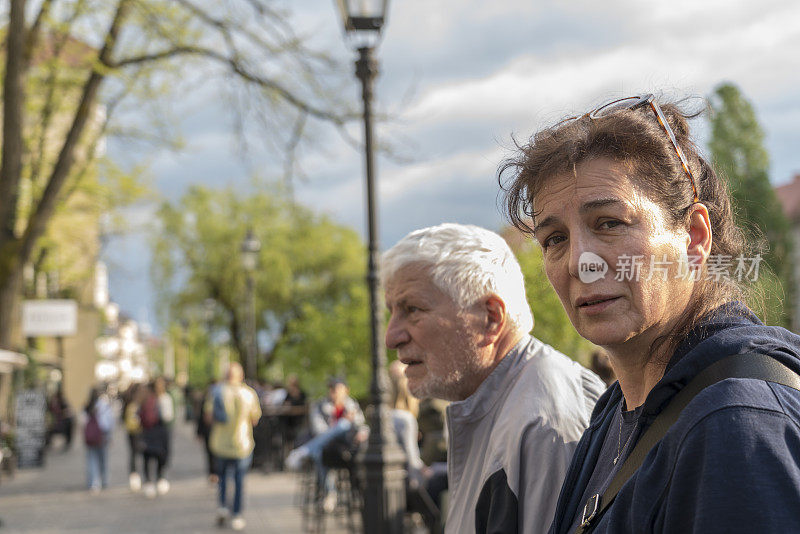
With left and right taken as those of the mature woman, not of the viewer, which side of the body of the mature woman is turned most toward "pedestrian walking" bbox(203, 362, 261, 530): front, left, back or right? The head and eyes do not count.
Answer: right

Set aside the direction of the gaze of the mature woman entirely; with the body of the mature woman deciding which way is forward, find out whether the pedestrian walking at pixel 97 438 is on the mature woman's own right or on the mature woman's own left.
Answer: on the mature woman's own right

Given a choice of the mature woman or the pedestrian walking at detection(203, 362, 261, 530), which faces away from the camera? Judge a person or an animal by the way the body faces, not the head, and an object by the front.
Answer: the pedestrian walking

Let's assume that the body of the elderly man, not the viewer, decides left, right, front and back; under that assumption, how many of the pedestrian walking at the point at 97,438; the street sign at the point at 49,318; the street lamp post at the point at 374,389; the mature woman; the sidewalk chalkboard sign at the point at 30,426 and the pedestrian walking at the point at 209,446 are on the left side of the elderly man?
1

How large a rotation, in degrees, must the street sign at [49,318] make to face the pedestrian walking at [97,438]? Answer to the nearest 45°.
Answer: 0° — it already faces them

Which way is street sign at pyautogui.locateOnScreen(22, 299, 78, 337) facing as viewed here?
toward the camera

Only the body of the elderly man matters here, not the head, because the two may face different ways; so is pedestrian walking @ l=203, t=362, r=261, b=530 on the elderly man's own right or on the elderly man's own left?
on the elderly man's own right

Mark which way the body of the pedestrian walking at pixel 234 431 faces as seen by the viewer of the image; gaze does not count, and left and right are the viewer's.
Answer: facing away from the viewer

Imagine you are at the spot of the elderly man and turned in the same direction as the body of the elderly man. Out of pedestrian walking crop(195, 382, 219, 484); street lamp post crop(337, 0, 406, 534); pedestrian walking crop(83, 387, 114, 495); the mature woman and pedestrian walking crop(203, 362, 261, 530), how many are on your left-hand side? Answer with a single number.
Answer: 1

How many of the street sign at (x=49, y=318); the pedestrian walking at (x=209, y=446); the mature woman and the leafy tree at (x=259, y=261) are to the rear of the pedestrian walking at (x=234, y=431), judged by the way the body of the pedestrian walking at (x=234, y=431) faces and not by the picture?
1

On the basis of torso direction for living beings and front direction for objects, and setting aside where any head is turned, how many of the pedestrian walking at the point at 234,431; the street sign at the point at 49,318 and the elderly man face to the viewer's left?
1

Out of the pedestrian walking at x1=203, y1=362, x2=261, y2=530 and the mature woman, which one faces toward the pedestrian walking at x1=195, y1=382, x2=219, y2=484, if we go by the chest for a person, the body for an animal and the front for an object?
the pedestrian walking at x1=203, y1=362, x2=261, y2=530

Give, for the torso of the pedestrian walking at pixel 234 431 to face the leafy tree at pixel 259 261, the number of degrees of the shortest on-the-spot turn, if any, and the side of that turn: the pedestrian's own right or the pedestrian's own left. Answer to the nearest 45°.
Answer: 0° — they already face it

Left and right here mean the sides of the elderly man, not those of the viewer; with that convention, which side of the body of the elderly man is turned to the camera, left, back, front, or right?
left

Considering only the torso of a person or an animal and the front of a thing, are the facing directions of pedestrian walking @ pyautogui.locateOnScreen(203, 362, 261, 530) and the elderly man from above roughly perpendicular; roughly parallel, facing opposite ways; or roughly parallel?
roughly perpendicular

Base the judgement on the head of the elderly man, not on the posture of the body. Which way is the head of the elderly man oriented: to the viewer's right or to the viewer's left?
to the viewer's left
